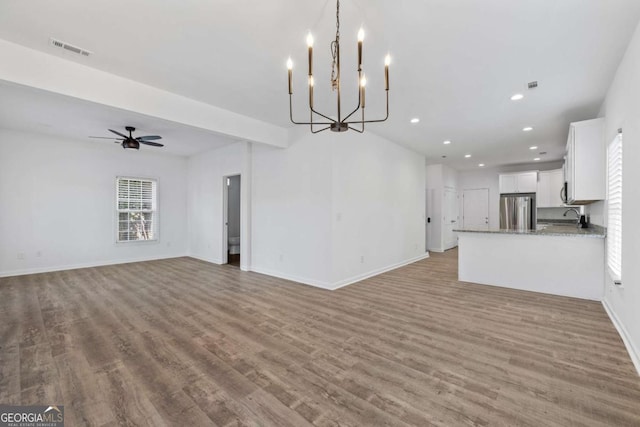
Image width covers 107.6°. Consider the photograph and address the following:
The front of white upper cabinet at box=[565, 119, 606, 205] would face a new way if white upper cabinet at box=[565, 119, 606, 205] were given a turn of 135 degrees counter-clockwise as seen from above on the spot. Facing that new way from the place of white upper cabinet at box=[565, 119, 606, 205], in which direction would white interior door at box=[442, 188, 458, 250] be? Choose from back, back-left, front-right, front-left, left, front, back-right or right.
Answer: back

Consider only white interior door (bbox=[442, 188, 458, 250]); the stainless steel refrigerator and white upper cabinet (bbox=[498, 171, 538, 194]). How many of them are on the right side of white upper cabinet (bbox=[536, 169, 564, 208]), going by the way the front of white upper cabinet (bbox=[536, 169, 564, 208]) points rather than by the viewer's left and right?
3

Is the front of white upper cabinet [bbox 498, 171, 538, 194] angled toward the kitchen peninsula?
yes

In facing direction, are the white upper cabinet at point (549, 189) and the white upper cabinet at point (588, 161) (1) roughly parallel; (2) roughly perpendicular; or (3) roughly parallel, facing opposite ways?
roughly perpendicular

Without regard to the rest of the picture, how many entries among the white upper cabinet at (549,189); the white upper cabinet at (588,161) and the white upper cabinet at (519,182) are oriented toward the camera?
2

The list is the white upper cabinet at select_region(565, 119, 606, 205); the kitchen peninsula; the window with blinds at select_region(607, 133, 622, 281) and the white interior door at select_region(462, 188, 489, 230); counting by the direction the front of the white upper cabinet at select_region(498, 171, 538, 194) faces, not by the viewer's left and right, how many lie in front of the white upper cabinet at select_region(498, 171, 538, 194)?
3

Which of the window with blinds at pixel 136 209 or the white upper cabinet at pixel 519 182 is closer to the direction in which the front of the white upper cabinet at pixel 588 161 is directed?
the window with blinds

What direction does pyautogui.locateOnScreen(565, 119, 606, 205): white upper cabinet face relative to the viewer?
to the viewer's left

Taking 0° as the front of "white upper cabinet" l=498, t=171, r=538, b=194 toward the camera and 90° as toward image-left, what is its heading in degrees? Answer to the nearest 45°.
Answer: approximately 0°

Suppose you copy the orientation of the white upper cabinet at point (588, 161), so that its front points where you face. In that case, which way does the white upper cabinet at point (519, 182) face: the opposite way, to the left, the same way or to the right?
to the left

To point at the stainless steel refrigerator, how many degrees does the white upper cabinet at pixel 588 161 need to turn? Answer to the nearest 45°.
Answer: approximately 90° to its right

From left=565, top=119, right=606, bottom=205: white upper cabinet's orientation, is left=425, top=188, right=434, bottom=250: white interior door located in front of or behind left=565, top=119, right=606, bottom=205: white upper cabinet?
in front

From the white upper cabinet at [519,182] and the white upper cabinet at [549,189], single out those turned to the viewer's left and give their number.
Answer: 0
